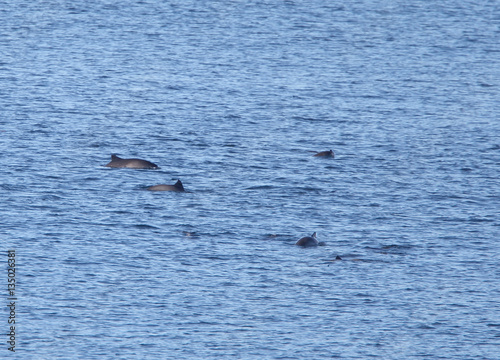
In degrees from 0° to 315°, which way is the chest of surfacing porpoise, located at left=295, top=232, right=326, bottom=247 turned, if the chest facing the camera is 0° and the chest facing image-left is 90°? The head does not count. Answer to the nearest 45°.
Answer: approximately 90°
